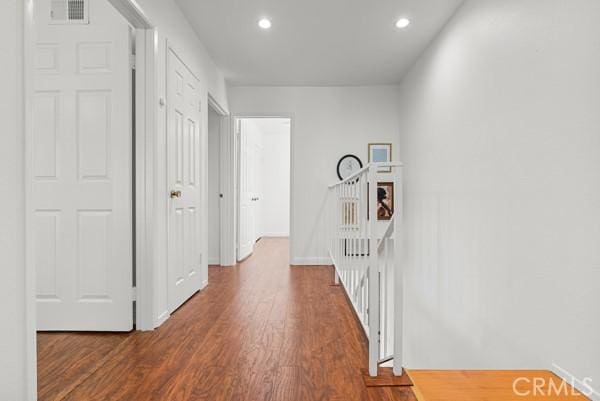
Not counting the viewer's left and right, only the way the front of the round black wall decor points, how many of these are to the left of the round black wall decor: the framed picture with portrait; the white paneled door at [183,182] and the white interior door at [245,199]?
1

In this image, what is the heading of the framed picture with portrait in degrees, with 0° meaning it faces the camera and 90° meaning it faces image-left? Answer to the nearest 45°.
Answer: approximately 0°

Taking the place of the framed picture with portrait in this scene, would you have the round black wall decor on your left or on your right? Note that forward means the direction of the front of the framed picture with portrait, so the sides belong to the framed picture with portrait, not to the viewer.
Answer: on your right

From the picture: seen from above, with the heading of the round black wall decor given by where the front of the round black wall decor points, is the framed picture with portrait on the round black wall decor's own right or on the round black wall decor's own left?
on the round black wall decor's own left

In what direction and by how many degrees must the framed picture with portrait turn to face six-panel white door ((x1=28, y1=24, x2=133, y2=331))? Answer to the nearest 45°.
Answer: approximately 45° to its right

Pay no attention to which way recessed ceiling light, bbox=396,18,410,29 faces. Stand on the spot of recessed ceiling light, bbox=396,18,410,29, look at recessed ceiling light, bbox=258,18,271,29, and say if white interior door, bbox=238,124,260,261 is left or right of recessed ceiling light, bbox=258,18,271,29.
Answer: right

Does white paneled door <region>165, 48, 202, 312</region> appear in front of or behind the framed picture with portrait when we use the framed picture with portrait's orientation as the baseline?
in front

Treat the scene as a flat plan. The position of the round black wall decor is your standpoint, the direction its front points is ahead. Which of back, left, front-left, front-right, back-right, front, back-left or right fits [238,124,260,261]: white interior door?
right

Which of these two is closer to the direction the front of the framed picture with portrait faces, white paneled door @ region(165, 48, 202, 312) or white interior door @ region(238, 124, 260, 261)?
the white paneled door

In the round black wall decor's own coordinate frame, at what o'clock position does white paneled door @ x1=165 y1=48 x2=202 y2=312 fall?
The white paneled door is roughly at 1 o'clock from the round black wall decor.

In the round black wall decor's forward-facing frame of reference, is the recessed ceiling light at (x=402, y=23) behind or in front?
in front

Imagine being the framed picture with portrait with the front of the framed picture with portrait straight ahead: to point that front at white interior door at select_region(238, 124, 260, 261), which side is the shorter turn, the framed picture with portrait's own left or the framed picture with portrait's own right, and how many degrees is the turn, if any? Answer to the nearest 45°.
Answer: approximately 90° to the framed picture with portrait's own right

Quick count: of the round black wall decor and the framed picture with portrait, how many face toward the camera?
2
